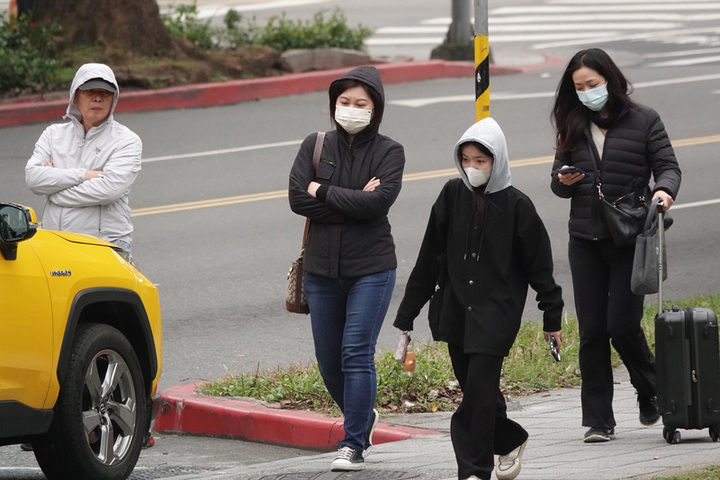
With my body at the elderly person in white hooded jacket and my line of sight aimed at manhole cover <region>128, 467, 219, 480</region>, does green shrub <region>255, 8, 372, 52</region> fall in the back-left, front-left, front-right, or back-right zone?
back-left

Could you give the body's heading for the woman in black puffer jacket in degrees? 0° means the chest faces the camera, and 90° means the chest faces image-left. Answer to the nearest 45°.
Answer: approximately 45°

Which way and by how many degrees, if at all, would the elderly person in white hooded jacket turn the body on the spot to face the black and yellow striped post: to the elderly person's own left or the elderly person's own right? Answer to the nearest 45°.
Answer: approximately 90° to the elderly person's own left

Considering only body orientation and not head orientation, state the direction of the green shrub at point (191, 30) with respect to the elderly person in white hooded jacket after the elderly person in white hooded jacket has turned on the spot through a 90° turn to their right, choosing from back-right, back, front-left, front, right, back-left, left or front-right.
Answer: right

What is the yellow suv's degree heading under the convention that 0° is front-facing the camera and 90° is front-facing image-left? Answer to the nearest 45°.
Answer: approximately 225°

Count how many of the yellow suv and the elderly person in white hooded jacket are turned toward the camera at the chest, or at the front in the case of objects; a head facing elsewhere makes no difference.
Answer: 1

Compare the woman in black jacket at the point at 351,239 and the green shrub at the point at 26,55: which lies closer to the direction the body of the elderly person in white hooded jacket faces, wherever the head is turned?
the woman in black jacket

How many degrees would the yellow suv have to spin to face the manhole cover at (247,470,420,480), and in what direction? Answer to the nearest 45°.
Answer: approximately 45° to its right

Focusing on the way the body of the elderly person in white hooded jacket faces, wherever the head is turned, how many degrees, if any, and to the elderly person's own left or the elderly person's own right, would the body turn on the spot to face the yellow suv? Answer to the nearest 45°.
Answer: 0° — they already face it

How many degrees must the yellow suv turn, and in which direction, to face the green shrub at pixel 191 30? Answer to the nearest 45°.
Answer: approximately 45° to its left
